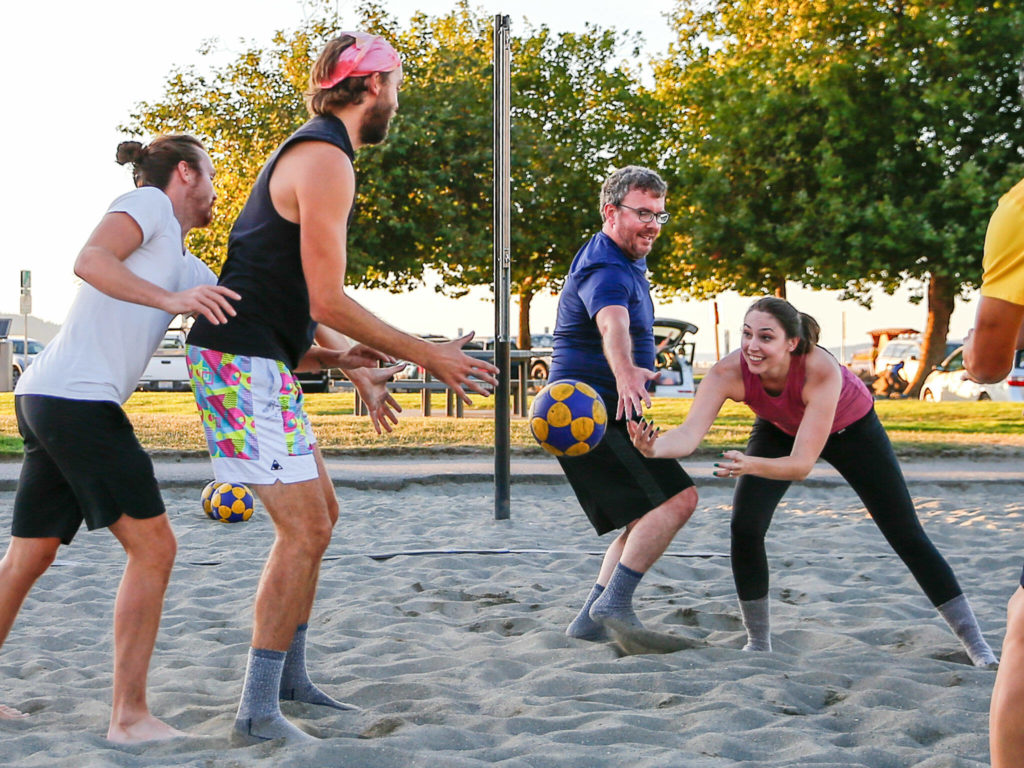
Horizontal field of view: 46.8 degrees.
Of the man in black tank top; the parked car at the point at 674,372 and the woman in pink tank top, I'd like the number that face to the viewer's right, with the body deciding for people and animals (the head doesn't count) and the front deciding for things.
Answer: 1

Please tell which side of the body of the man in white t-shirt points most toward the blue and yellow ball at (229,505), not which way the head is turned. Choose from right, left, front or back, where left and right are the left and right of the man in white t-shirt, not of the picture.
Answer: left

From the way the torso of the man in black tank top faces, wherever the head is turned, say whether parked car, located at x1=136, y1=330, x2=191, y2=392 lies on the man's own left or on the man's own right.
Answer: on the man's own left

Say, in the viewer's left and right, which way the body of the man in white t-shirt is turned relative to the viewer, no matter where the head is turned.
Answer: facing to the right of the viewer

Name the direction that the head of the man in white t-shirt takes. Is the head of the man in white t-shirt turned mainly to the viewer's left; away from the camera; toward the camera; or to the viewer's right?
to the viewer's right

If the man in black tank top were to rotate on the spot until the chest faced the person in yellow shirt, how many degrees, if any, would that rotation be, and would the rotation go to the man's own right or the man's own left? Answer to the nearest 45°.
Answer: approximately 45° to the man's own right

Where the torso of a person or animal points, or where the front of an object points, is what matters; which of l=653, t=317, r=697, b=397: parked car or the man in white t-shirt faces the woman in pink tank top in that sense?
the man in white t-shirt

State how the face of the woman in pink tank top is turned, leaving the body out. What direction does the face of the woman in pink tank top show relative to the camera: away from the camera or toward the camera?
toward the camera

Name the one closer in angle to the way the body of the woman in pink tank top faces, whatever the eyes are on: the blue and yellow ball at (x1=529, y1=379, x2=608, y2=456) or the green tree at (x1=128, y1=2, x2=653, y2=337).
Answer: the blue and yellow ball

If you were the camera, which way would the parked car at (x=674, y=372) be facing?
facing away from the viewer

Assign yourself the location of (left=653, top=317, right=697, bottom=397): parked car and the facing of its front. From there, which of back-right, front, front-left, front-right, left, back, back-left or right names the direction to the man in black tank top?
back

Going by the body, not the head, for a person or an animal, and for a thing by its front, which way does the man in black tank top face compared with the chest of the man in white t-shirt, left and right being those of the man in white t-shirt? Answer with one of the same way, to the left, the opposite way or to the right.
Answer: the same way

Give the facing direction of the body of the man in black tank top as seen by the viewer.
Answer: to the viewer's right

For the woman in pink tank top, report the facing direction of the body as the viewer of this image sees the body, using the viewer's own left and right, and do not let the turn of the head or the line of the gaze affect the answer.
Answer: facing the viewer and to the left of the viewer
